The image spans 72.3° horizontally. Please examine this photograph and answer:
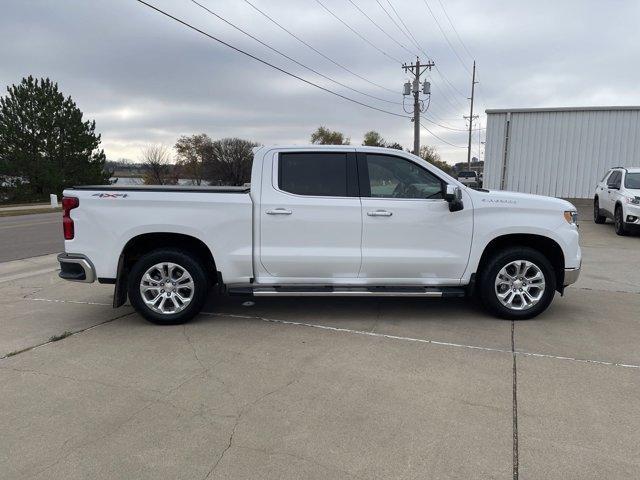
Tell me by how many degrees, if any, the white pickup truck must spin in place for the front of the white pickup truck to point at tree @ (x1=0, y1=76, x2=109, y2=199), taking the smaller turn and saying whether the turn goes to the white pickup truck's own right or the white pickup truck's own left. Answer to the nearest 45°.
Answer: approximately 135° to the white pickup truck's own left

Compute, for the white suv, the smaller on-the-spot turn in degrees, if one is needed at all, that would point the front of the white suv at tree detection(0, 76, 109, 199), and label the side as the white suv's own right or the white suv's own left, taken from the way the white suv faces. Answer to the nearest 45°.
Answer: approximately 135° to the white suv's own right

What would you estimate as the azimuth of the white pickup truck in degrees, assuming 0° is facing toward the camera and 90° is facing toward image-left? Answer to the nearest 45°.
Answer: approximately 270°

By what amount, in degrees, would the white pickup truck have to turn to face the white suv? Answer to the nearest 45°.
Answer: approximately 45° to its left

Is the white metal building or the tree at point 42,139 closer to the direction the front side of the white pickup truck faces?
the white metal building

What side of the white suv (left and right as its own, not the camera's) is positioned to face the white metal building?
back

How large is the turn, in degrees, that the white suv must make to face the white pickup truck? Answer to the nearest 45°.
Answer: approximately 45° to its right

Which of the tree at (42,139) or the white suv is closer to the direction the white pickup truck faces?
the white suv

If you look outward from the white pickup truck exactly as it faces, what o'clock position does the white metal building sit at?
The white metal building is roughly at 10 o'clock from the white pickup truck.

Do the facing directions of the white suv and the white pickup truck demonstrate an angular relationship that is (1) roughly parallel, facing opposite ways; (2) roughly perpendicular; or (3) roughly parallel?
roughly perpendicular
